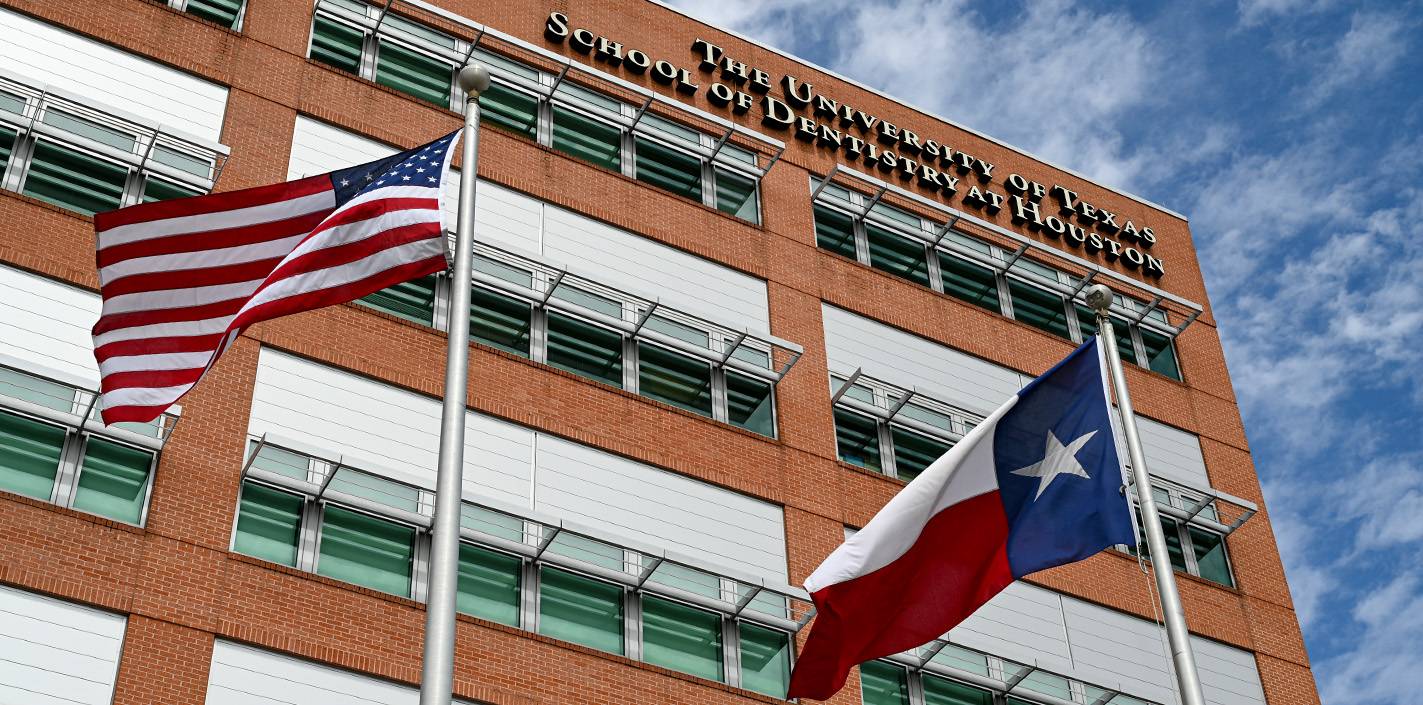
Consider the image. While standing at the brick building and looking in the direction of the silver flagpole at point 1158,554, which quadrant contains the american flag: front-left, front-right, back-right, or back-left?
front-right

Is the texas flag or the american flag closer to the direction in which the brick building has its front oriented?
the texas flag

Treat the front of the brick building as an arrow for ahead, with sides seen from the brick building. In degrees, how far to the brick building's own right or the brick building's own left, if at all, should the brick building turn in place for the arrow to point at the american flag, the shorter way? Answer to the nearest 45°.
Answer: approximately 45° to the brick building's own right

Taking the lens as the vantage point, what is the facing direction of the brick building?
facing the viewer and to the right of the viewer

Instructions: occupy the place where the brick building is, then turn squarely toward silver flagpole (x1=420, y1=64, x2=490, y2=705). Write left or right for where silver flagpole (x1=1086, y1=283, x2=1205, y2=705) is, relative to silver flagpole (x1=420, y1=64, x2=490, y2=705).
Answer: left

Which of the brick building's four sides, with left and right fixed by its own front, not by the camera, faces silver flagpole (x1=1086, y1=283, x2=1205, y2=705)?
front

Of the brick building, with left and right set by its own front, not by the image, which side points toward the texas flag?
front
